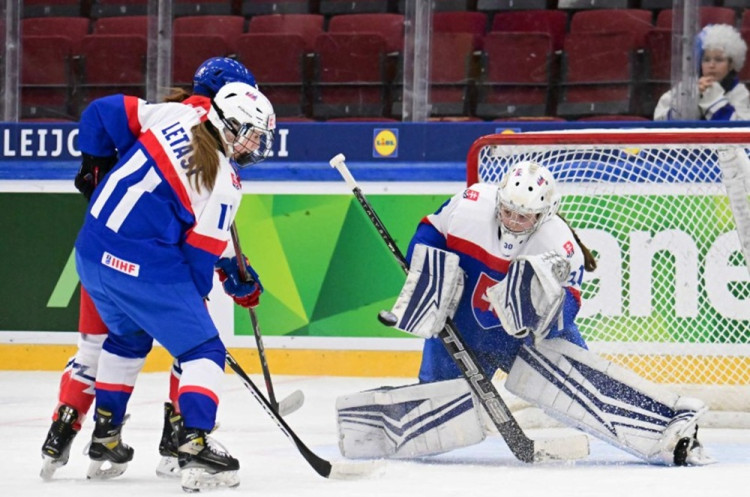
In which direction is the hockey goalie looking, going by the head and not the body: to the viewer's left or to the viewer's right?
to the viewer's left

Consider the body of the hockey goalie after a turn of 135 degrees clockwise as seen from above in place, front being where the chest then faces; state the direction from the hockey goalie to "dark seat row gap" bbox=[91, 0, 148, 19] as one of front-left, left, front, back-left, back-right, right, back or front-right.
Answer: front

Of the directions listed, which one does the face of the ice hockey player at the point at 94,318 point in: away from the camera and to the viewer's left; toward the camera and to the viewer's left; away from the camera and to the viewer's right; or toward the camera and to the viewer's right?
away from the camera and to the viewer's right

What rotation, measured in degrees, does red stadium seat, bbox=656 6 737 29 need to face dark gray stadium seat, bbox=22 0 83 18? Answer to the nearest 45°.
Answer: approximately 90° to its right

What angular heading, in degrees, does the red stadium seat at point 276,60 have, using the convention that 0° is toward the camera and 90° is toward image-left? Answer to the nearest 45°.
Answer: approximately 0°

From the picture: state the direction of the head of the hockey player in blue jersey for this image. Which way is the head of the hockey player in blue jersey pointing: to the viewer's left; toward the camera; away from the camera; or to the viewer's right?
to the viewer's right

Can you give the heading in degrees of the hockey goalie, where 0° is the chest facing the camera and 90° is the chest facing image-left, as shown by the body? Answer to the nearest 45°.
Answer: approximately 0°
